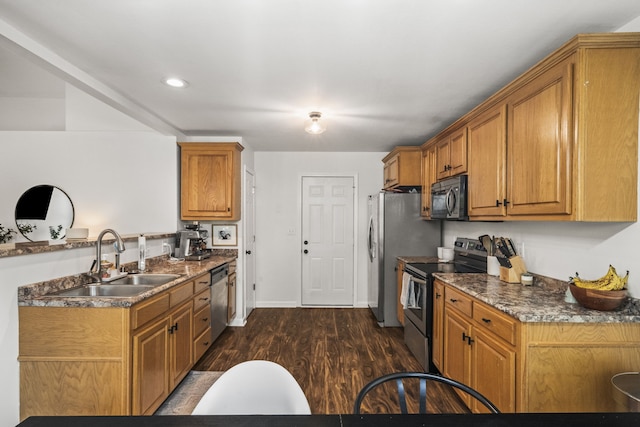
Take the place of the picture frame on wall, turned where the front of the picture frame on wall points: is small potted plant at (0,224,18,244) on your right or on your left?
on your right

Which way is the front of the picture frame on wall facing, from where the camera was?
facing the viewer

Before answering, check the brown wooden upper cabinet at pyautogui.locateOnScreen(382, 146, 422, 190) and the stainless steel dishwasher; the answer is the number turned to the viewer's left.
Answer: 1

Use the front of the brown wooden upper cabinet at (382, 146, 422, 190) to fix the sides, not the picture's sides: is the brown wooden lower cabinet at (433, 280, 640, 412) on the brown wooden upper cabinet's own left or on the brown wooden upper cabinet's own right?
on the brown wooden upper cabinet's own left

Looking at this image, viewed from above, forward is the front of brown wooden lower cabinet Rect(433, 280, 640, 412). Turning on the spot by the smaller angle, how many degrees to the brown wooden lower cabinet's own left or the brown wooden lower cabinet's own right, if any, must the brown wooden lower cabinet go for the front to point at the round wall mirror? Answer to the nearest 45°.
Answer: approximately 45° to the brown wooden lower cabinet's own right

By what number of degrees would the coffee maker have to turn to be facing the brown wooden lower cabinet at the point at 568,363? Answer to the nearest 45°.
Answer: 0° — it already faces it

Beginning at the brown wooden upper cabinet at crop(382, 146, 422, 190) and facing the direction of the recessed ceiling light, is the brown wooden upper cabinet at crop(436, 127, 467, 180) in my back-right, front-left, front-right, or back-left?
front-left

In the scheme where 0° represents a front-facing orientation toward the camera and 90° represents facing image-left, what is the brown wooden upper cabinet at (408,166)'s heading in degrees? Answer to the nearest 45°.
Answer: approximately 90°

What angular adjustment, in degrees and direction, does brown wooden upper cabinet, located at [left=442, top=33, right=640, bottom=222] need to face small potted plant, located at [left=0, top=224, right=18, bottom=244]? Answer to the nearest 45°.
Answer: approximately 45° to its right

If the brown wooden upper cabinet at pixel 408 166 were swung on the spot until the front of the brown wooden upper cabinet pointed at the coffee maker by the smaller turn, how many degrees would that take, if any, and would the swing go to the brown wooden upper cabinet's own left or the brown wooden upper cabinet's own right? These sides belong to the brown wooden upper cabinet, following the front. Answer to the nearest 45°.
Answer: approximately 45° to the brown wooden upper cabinet's own left

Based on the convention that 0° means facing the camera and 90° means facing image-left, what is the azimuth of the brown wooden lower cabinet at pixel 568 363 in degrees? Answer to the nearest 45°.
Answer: approximately 45°

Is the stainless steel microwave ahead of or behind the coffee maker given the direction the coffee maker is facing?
ahead

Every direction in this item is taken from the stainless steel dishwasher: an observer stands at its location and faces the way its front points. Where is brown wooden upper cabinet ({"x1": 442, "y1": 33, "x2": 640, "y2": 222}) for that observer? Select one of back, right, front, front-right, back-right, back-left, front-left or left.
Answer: front-right

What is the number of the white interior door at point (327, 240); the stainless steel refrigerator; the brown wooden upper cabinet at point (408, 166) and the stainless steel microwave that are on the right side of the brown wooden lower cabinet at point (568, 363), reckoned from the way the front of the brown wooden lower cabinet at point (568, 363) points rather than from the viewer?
4

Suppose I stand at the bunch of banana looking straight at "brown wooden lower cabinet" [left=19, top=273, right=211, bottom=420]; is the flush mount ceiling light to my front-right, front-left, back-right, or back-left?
front-right

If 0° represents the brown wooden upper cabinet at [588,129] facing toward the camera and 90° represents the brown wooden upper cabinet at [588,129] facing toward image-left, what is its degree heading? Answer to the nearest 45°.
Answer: approximately 45°

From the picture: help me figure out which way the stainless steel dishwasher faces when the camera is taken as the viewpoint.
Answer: facing to the right of the viewer

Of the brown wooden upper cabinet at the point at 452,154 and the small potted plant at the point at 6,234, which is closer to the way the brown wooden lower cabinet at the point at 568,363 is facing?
the small potted plant
